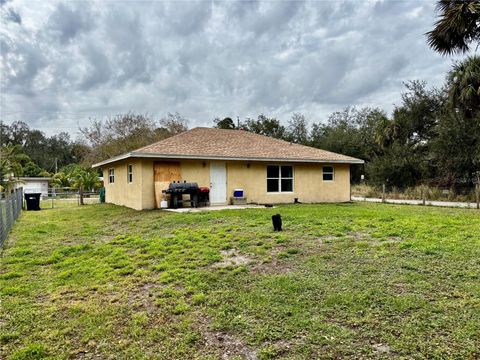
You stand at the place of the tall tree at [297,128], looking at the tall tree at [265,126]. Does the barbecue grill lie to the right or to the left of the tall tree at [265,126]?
left

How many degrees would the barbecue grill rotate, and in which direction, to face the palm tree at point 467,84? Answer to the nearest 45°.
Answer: approximately 90° to its left

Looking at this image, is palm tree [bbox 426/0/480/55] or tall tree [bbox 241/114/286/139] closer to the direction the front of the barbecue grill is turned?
the palm tree

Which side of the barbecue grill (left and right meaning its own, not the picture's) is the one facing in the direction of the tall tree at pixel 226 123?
back

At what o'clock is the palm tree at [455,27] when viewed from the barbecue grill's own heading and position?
The palm tree is roughly at 10 o'clock from the barbecue grill.

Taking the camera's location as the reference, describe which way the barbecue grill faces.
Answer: facing the viewer

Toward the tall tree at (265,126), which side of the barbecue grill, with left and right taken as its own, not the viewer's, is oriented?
back

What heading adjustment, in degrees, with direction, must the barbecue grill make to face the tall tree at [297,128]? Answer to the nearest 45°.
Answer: approximately 135° to its left

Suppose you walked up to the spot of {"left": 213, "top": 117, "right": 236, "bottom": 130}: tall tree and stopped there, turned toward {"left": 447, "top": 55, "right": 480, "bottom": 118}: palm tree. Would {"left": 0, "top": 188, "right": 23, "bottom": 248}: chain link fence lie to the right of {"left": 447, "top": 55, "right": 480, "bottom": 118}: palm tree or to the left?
right

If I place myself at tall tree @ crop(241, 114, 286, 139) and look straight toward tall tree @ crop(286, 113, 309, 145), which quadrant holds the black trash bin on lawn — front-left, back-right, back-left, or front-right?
back-right

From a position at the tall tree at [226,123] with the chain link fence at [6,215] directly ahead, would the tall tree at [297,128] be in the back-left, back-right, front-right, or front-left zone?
back-left
